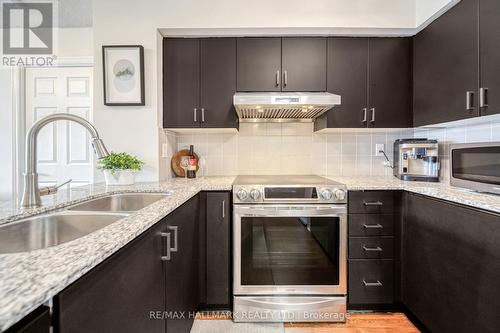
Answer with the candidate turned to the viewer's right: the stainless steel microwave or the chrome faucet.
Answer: the chrome faucet

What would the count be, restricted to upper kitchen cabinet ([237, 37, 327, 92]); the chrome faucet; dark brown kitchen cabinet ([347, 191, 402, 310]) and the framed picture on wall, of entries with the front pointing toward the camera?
3

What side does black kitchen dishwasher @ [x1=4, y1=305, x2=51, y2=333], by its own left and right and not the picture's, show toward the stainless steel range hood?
left

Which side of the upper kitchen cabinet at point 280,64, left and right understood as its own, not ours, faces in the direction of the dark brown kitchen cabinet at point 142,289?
front

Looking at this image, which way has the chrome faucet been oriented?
to the viewer's right

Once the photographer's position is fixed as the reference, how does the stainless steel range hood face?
facing the viewer

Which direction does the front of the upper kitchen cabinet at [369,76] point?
toward the camera

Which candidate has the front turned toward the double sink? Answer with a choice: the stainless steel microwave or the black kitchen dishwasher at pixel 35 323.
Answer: the stainless steel microwave

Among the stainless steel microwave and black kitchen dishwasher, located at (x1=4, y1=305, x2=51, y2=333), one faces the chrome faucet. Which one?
the stainless steel microwave

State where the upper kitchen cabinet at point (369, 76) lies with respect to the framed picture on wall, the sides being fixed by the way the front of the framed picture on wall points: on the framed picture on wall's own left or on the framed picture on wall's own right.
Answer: on the framed picture on wall's own left

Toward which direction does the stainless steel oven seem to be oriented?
toward the camera

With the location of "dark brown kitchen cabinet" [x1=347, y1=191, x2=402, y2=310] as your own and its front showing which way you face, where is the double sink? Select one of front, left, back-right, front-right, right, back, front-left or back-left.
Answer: front-right
